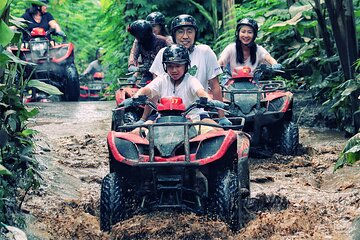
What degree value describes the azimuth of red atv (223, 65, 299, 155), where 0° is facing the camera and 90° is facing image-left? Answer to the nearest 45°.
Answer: approximately 0°

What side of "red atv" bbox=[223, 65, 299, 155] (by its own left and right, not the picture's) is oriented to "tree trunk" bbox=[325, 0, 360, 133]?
left

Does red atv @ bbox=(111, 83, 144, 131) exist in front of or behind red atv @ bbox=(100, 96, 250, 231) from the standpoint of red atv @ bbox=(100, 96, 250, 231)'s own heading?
behind

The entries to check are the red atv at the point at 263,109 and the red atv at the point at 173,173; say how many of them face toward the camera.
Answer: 2

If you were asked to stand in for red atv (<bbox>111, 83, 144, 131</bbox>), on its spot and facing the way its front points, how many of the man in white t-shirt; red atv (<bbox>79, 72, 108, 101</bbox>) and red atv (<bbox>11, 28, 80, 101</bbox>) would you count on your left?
1

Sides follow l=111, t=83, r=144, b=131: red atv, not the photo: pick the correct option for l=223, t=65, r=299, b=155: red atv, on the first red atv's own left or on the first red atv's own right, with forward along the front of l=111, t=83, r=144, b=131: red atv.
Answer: on the first red atv's own left

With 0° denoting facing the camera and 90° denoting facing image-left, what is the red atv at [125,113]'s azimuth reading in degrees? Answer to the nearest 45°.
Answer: approximately 45°

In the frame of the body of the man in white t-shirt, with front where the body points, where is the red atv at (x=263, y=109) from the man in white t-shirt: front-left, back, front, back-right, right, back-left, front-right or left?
back-left
